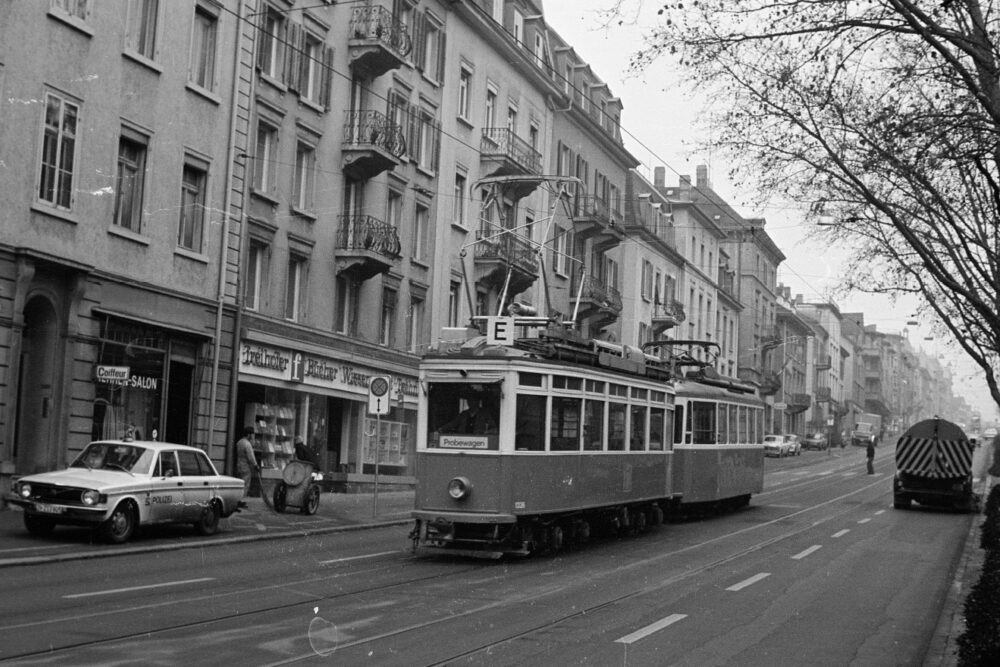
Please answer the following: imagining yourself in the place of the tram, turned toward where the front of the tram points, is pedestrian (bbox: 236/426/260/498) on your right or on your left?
on your right

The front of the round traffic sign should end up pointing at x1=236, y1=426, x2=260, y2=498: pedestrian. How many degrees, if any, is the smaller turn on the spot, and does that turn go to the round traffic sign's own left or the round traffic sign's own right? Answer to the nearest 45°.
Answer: approximately 135° to the round traffic sign's own right

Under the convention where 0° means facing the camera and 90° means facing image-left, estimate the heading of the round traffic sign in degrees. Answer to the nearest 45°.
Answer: approximately 0°

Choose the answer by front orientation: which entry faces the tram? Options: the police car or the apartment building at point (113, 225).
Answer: the apartment building

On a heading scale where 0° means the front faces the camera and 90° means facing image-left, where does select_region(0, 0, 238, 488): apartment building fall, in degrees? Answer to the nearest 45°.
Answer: approximately 315°

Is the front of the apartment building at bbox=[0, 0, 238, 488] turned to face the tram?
yes

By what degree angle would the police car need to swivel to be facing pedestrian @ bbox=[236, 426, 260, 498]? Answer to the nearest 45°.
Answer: approximately 135° to its right

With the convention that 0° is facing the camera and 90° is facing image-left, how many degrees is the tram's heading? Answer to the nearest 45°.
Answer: approximately 45°

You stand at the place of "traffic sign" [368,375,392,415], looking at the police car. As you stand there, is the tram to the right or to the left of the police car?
left

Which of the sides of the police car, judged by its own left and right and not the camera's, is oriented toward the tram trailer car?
back

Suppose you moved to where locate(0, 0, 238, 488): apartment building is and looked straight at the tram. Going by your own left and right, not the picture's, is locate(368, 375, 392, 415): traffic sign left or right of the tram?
left

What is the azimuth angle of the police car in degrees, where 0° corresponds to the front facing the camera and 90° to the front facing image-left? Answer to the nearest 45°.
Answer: approximately 45°
